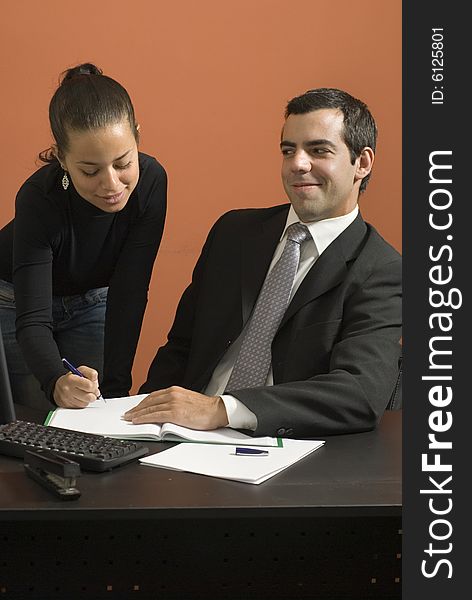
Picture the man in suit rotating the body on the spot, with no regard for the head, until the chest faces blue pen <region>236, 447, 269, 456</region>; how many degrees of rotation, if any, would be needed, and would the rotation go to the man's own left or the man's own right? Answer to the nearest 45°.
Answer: approximately 45° to the man's own left

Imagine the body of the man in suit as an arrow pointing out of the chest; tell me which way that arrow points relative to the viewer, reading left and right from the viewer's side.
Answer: facing the viewer and to the left of the viewer

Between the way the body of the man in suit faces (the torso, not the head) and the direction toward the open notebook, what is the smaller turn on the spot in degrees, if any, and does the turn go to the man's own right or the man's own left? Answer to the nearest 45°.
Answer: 0° — they already face it

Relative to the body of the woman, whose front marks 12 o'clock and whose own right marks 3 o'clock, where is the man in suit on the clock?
The man in suit is roughly at 11 o'clock from the woman.

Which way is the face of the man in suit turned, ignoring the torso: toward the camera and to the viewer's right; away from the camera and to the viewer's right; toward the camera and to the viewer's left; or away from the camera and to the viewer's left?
toward the camera and to the viewer's left

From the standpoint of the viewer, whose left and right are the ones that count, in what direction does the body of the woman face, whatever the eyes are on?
facing the viewer and to the right of the viewer

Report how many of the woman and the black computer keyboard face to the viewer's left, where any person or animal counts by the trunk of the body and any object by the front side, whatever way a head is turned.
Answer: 0

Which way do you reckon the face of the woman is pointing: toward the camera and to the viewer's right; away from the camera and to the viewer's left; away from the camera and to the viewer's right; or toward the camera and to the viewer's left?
toward the camera and to the viewer's right

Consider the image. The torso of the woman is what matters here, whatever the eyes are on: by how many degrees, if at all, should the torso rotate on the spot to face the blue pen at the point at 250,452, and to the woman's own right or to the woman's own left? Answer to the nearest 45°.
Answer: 0° — they already face it
